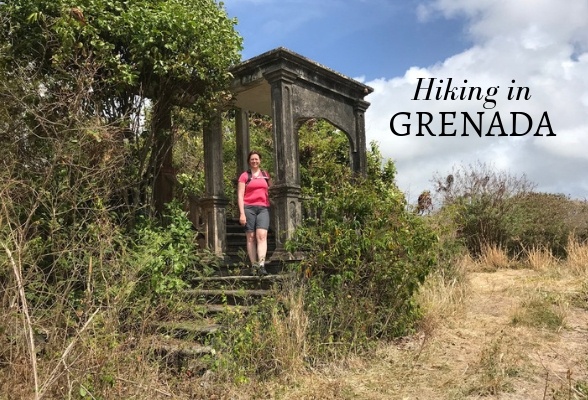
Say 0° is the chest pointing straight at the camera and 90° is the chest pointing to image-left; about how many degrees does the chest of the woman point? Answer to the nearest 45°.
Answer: approximately 0°

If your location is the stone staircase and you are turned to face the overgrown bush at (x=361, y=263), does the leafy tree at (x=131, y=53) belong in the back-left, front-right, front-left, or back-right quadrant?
back-left
